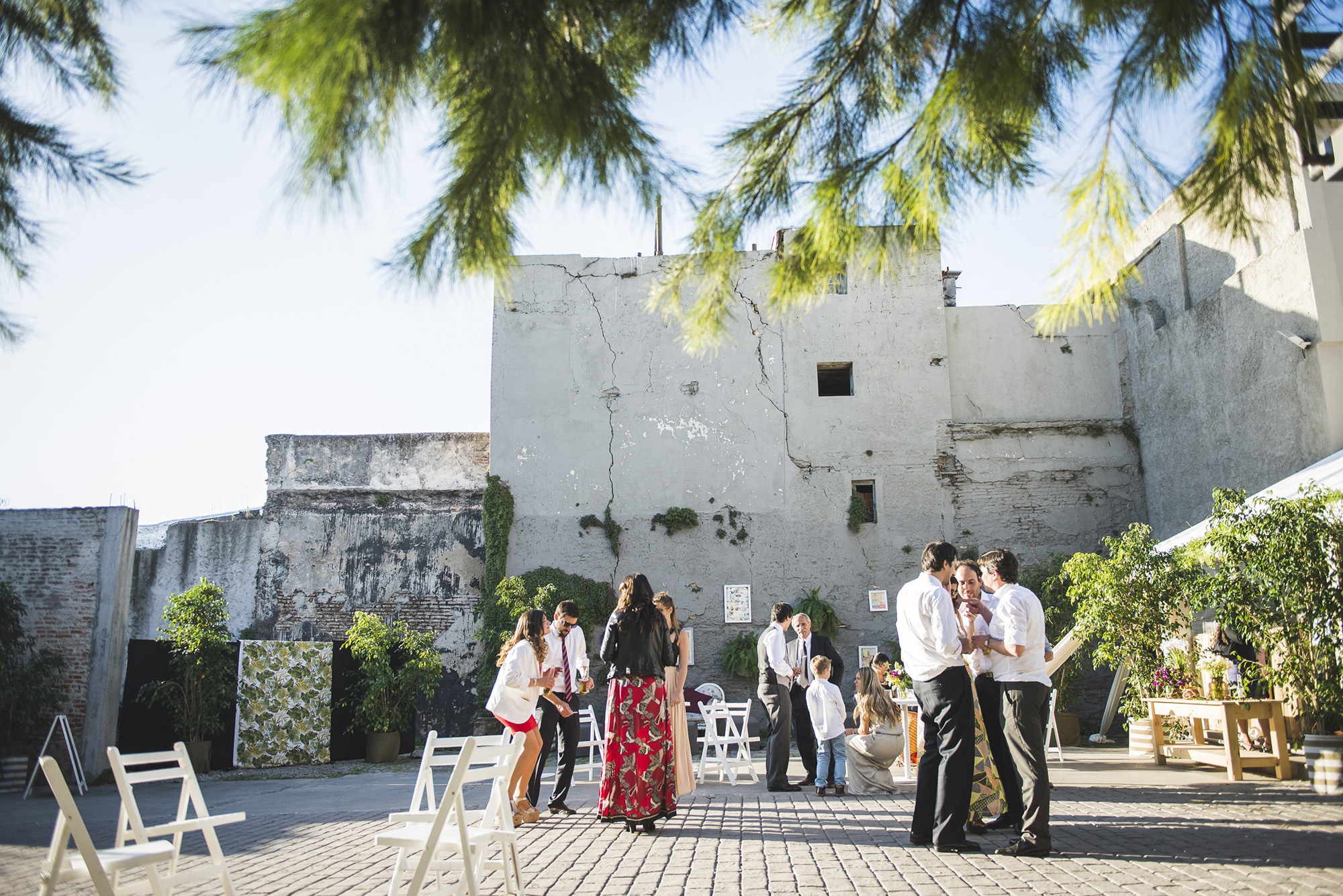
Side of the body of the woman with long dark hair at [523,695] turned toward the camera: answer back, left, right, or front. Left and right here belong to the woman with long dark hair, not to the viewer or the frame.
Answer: right

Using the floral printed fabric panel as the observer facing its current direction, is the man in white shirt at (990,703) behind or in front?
in front

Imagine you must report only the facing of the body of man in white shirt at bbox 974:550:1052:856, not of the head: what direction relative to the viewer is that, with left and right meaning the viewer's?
facing to the left of the viewer

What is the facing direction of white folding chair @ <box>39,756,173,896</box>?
to the viewer's right

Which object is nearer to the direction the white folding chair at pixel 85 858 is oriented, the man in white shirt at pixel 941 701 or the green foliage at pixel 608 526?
the man in white shirt

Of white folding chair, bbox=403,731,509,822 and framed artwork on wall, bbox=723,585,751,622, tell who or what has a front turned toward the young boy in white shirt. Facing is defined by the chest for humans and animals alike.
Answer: the framed artwork on wall

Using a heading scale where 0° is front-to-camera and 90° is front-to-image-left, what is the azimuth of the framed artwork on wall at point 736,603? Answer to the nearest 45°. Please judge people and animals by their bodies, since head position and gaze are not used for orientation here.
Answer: approximately 0°

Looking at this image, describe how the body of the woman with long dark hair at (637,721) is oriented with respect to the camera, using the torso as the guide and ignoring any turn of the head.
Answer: away from the camera

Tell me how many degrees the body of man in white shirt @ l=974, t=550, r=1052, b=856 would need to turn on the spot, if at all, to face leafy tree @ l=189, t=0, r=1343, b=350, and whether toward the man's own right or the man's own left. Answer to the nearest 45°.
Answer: approximately 90° to the man's own left

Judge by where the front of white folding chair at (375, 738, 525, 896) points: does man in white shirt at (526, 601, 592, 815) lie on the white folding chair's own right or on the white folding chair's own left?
on the white folding chair's own right

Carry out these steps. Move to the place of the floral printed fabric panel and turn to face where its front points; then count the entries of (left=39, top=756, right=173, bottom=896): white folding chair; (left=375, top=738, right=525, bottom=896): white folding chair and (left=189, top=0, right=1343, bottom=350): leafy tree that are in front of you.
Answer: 3
